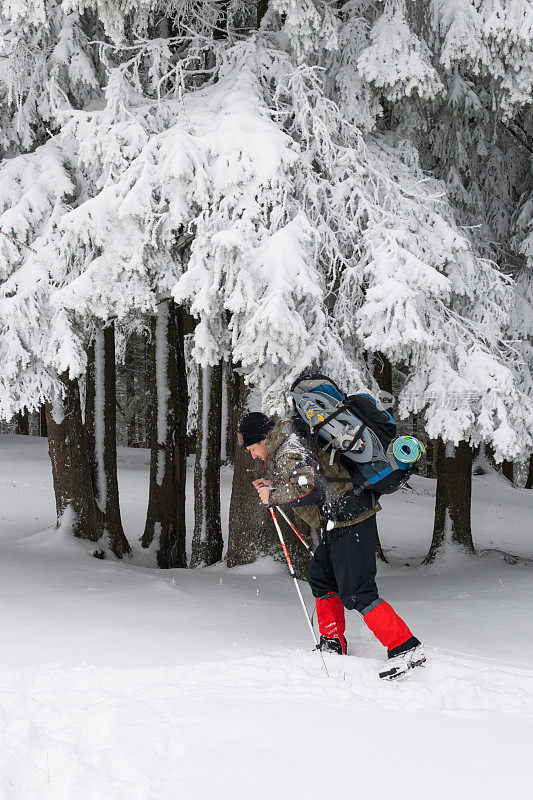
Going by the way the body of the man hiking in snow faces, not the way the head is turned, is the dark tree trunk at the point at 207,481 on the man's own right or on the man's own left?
on the man's own right

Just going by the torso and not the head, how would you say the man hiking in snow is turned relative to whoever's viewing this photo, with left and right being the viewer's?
facing to the left of the viewer

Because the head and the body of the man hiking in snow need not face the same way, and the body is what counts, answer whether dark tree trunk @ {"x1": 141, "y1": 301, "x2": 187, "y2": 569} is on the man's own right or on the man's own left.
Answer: on the man's own right

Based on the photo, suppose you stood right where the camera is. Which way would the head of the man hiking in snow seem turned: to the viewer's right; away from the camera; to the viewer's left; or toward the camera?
to the viewer's left
